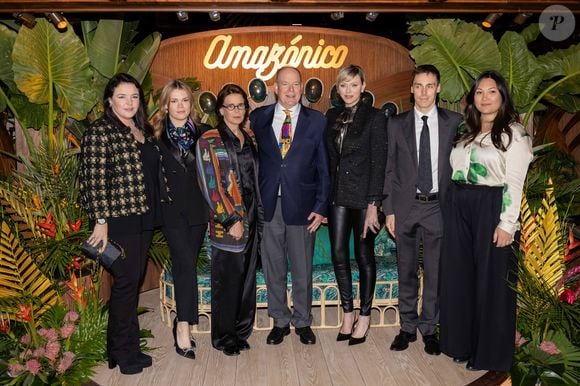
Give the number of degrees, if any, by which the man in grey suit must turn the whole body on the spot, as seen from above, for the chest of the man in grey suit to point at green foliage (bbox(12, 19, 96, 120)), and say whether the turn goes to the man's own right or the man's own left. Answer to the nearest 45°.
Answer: approximately 90° to the man's own right

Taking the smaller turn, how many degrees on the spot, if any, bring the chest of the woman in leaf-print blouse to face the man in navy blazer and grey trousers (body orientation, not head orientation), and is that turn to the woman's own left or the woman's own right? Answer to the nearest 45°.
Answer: approximately 45° to the woman's own right

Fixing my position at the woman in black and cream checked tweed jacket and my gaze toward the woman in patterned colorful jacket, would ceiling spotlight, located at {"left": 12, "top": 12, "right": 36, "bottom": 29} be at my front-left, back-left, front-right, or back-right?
back-left

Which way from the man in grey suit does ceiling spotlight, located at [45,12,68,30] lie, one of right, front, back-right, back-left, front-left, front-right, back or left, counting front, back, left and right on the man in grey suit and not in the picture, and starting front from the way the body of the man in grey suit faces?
right

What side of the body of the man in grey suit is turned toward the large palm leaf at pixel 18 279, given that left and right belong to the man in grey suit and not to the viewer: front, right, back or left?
right

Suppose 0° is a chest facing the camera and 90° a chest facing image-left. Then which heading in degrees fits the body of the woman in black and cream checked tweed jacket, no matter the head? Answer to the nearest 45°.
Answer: approximately 315°

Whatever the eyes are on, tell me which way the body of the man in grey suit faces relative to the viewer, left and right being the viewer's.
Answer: facing the viewer

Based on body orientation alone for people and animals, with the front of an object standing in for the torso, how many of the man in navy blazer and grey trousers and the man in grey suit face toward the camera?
2

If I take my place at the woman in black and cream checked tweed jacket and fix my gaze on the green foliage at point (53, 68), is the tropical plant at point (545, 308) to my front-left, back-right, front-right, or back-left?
back-right

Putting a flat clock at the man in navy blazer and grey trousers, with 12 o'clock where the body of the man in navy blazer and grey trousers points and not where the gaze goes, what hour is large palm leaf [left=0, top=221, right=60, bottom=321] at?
The large palm leaf is roughly at 3 o'clock from the man in navy blazer and grey trousers.
